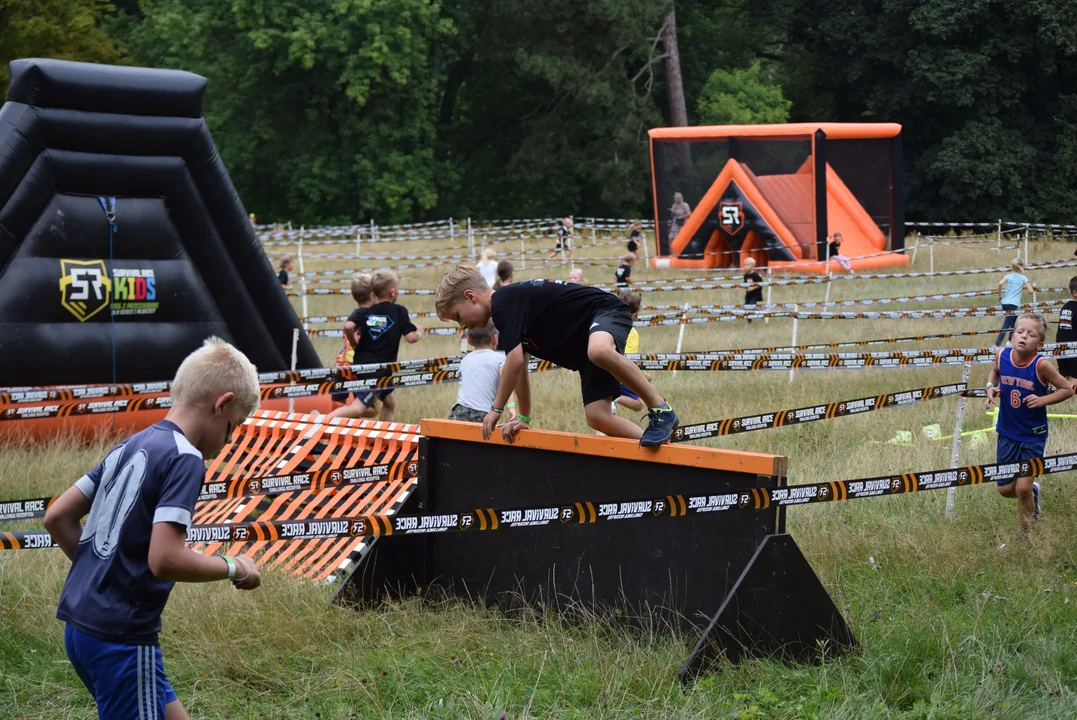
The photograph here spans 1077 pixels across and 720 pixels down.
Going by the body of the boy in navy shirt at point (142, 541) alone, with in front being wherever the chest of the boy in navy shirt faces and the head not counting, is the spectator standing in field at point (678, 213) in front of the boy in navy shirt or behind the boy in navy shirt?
in front

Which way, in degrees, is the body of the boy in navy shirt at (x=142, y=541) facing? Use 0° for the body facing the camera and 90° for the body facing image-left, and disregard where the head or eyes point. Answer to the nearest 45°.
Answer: approximately 225°

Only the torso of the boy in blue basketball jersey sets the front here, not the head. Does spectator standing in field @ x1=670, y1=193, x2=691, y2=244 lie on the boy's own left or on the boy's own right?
on the boy's own right

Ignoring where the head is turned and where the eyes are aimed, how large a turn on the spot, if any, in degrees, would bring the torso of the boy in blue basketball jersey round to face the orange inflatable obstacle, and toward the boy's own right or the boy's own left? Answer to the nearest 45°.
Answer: approximately 135° to the boy's own right

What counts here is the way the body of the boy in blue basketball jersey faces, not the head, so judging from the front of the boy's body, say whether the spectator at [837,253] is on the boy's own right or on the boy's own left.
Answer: on the boy's own right

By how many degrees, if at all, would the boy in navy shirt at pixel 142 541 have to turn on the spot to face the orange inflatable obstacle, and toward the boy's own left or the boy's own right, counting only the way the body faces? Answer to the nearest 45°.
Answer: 0° — they already face it

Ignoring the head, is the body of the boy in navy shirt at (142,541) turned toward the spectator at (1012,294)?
yes
